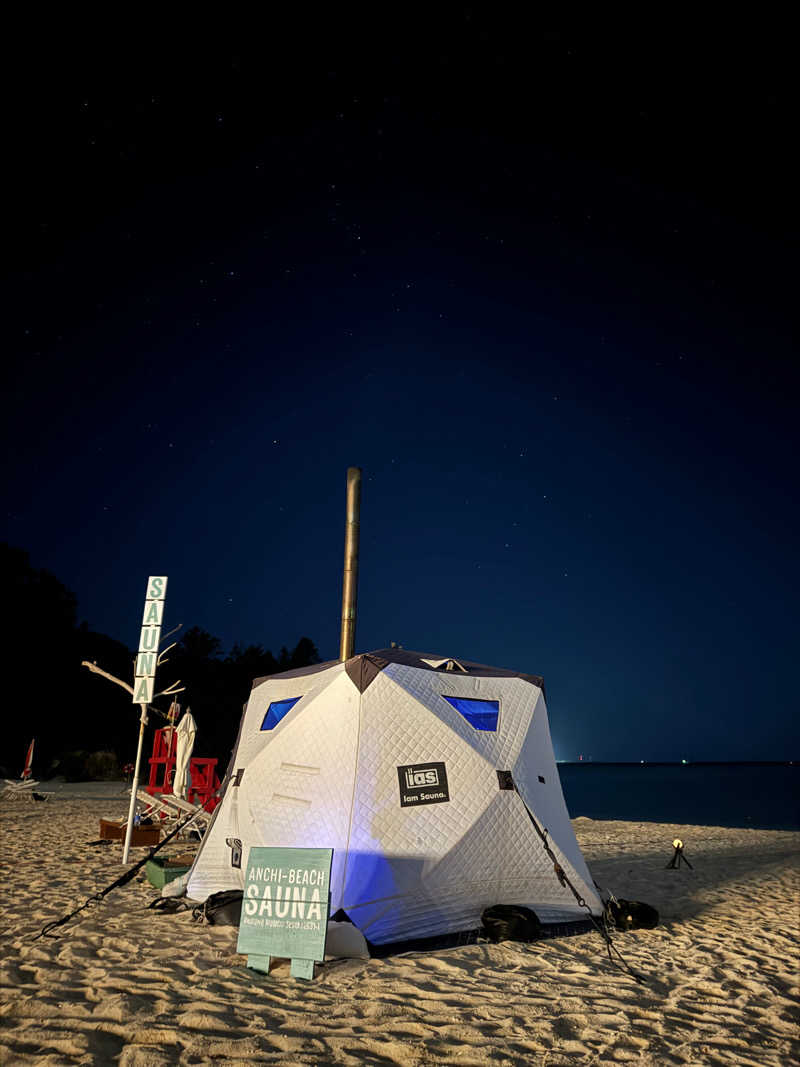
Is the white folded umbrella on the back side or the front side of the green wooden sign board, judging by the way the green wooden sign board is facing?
on the back side

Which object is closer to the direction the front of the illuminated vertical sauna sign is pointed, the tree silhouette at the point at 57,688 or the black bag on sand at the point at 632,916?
the black bag on sand

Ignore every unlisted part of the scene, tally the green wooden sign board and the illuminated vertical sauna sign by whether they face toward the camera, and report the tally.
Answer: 2

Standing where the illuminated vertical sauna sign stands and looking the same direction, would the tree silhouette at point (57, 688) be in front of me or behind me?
behind

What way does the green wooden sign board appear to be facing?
toward the camera

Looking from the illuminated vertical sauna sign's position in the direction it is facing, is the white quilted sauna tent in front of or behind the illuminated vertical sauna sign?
in front

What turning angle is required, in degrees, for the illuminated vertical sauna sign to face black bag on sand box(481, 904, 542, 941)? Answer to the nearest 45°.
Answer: approximately 45° to its left

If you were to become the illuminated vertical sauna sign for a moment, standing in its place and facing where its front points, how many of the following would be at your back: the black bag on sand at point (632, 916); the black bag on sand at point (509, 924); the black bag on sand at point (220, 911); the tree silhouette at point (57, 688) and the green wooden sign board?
1

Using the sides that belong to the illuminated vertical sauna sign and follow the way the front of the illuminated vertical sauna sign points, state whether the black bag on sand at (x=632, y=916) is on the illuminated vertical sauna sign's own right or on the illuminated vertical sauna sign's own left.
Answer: on the illuminated vertical sauna sign's own left

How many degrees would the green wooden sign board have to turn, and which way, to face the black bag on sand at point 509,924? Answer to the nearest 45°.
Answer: approximately 135° to its left
